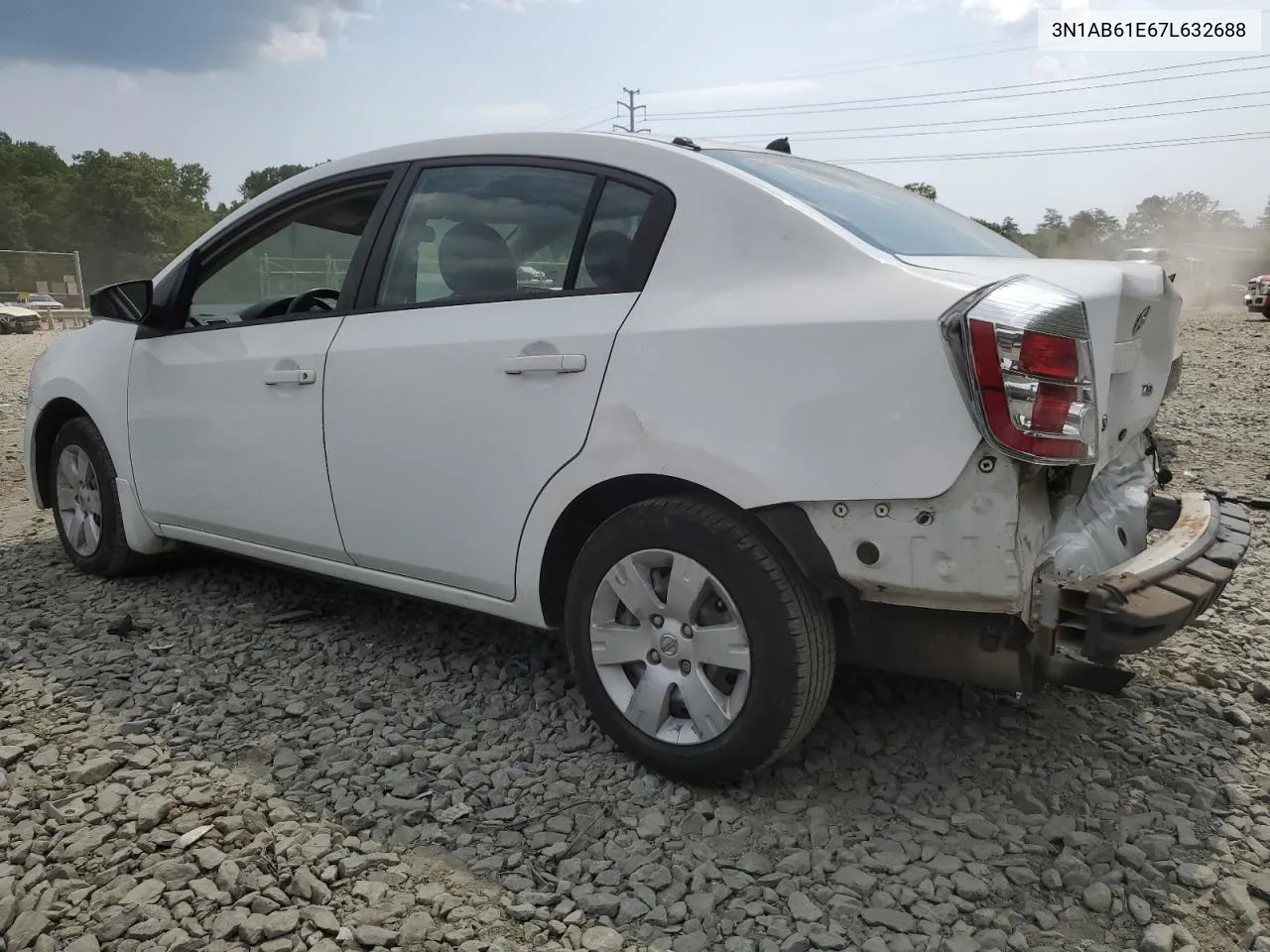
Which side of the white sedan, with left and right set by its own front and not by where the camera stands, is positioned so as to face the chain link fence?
front

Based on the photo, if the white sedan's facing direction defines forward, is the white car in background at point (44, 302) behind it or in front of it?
in front

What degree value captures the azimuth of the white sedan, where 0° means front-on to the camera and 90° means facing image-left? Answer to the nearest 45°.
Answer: approximately 135°
